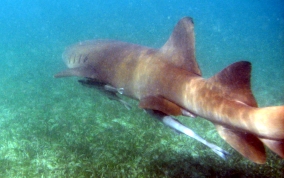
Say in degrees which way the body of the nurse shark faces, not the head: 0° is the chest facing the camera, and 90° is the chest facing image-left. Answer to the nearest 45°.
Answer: approximately 135°
